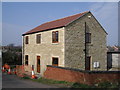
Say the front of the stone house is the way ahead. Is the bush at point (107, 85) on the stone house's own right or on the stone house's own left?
on the stone house's own left

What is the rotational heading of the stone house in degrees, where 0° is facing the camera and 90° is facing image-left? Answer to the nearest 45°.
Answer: approximately 45°

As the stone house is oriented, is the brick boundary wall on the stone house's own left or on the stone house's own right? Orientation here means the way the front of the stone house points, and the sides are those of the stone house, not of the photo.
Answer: on the stone house's own left
